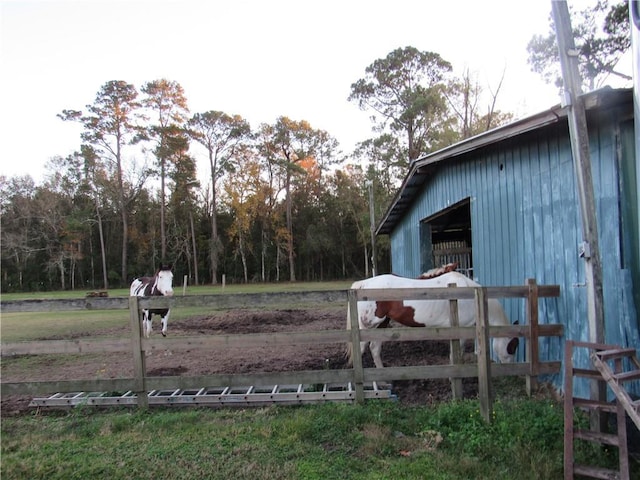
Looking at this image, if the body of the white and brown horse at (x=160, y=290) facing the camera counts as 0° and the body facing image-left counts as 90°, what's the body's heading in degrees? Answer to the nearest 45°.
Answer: approximately 315°

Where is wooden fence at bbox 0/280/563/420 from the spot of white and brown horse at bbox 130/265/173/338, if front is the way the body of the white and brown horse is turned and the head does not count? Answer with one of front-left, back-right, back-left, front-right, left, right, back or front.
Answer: front-right

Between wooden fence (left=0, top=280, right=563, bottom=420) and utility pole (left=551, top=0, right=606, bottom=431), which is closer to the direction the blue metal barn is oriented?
the wooden fence

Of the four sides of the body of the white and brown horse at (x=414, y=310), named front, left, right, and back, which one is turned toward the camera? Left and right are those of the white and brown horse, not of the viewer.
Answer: right

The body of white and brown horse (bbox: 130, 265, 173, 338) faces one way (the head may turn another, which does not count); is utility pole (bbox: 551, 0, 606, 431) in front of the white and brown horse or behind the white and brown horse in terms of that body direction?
in front

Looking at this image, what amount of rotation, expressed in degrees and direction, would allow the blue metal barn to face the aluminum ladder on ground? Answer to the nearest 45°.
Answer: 0° — it already faces it
